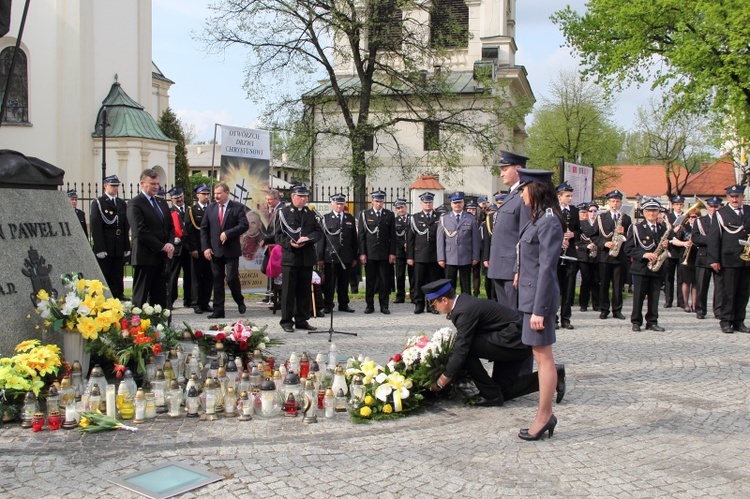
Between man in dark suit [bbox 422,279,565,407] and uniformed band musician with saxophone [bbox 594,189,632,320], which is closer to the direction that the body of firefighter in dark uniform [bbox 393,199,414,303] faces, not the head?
the man in dark suit

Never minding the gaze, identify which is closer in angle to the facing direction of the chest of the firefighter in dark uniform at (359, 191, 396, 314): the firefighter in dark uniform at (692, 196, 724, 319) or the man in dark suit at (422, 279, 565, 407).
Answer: the man in dark suit

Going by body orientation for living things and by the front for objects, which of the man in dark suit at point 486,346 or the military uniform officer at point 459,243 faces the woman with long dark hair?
the military uniform officer

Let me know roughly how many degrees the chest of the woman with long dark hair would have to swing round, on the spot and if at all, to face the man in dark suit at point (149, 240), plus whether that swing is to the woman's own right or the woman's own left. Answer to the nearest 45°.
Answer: approximately 45° to the woman's own right

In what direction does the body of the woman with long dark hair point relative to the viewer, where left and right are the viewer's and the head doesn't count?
facing to the left of the viewer

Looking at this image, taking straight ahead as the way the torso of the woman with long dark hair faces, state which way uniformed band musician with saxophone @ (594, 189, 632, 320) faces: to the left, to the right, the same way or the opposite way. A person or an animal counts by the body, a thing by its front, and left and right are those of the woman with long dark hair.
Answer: to the left

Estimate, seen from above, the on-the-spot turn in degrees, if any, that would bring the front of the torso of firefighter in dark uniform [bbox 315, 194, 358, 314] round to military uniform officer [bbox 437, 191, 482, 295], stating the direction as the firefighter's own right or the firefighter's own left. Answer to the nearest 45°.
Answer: approximately 90° to the firefighter's own left

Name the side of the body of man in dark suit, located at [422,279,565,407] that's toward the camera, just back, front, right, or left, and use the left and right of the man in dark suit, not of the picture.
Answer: left

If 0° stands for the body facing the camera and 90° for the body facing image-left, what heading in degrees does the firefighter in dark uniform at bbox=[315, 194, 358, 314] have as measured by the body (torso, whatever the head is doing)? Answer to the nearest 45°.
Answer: approximately 0°

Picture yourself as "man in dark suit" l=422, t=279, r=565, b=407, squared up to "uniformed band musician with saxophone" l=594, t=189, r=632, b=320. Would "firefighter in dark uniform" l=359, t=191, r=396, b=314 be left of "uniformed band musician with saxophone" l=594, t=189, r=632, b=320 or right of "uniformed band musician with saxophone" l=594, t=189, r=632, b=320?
left

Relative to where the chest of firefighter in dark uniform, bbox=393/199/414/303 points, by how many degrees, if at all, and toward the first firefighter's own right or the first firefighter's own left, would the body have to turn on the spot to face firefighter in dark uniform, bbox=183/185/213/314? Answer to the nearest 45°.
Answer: approximately 45° to the first firefighter's own right
